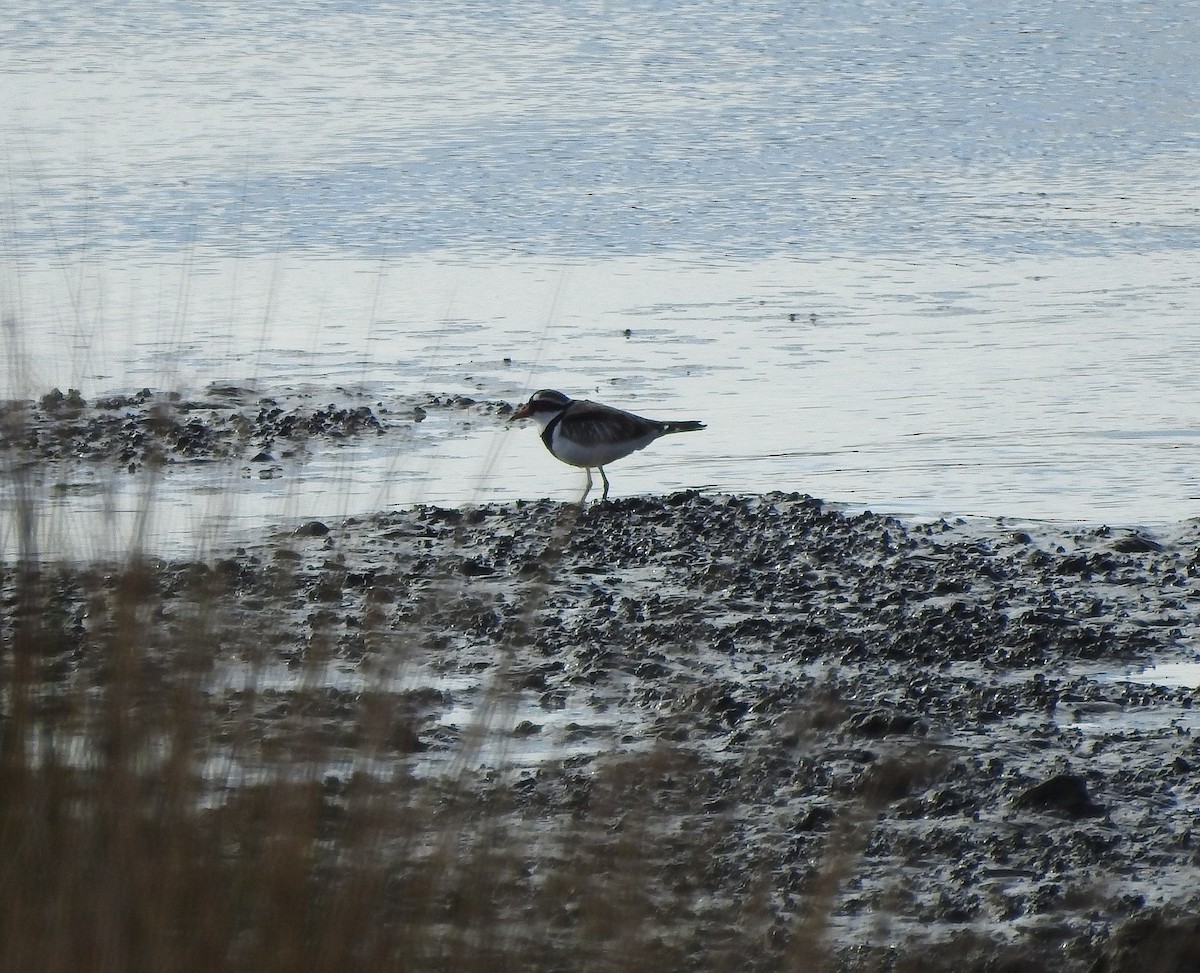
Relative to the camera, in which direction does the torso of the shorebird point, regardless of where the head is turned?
to the viewer's left
